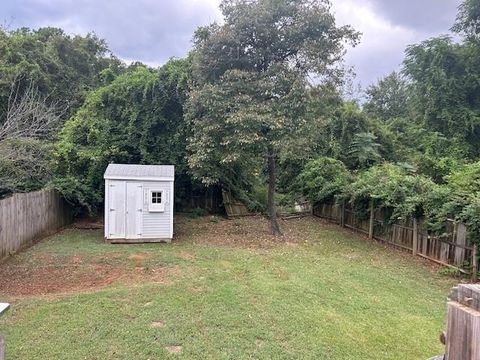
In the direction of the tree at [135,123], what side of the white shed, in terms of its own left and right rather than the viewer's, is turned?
back

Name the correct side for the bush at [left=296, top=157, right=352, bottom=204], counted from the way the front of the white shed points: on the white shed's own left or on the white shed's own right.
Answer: on the white shed's own left

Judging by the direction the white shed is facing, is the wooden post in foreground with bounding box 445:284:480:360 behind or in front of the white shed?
in front

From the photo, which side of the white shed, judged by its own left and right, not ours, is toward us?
front

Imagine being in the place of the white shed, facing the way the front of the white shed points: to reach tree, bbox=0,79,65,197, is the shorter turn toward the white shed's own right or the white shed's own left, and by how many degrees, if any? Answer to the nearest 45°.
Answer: approximately 90° to the white shed's own right

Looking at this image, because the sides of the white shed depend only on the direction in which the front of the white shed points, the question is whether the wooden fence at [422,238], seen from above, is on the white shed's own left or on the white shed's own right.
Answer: on the white shed's own left

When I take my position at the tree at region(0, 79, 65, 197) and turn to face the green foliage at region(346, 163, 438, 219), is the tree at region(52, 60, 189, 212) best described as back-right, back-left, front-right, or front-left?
front-left

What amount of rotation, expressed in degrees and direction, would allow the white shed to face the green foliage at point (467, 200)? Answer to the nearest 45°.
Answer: approximately 45° to its left

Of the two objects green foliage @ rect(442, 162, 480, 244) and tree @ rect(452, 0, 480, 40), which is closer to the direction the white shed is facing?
the green foliage

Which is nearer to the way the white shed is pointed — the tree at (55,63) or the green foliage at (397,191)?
the green foliage

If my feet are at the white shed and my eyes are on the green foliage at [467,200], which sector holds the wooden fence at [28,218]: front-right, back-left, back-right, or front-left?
back-right

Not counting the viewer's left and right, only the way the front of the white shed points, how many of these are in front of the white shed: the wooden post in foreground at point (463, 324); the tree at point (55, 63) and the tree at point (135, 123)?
1

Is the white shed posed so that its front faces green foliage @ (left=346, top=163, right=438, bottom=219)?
no

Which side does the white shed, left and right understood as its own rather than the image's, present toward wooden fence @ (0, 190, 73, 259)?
right

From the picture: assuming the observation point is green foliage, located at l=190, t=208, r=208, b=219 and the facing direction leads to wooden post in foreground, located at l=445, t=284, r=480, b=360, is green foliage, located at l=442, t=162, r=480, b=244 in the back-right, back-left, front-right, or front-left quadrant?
front-left
